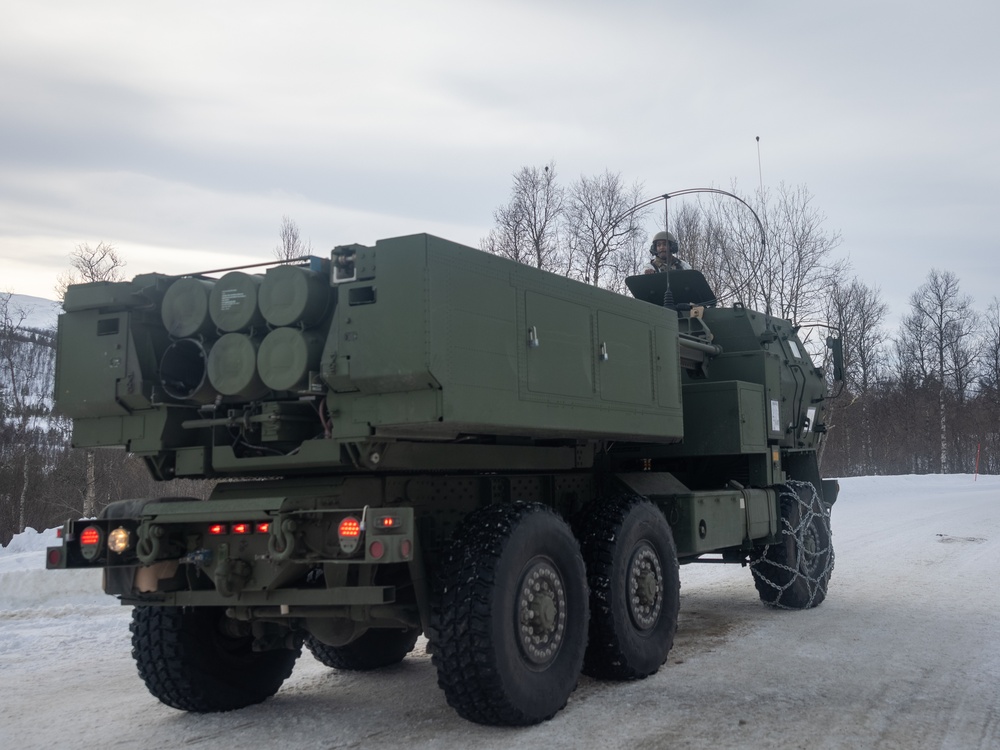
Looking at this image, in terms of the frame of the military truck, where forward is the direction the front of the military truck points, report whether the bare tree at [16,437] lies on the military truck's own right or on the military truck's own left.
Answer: on the military truck's own left

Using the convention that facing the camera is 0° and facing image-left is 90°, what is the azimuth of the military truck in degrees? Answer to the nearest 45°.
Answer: approximately 225°
